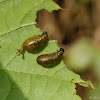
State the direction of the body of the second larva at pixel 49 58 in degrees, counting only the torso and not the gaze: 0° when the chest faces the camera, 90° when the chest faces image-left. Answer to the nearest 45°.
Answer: approximately 270°
